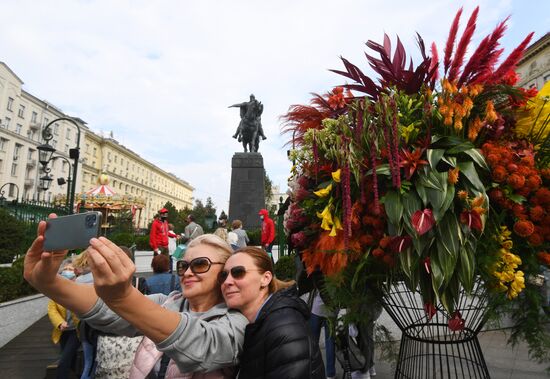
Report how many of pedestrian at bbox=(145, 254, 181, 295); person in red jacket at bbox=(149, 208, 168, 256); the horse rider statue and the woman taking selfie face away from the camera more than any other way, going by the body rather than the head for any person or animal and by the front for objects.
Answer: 1

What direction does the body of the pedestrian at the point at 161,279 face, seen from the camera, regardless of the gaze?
away from the camera

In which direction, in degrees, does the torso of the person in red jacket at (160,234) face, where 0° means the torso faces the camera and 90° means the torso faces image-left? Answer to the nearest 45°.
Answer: approximately 315°

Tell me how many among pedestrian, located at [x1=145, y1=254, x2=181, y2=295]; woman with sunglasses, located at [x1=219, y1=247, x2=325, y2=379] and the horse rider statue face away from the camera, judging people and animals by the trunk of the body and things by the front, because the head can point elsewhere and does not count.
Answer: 1

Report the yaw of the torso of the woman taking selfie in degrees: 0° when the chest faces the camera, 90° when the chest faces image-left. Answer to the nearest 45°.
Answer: approximately 45°

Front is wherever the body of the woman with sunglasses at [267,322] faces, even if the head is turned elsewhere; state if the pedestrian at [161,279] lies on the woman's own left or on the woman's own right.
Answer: on the woman's own right

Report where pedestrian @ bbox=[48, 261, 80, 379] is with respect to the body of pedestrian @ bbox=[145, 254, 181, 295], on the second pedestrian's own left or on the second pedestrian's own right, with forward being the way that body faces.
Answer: on the second pedestrian's own left

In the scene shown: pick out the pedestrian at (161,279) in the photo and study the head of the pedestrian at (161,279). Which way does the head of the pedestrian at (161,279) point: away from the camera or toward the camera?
away from the camera
